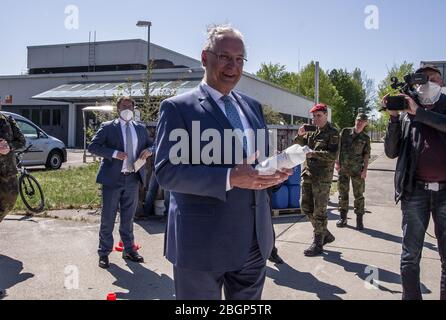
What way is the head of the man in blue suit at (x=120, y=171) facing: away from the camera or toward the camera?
toward the camera

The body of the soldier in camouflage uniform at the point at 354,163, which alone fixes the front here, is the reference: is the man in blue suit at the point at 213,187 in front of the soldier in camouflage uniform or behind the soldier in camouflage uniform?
in front

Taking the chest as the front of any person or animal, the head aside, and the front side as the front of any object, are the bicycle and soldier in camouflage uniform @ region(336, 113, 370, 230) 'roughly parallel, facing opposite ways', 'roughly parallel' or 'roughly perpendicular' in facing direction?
roughly perpendicular

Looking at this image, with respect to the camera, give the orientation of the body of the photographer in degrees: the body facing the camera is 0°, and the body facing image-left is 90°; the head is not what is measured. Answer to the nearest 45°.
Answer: approximately 45°

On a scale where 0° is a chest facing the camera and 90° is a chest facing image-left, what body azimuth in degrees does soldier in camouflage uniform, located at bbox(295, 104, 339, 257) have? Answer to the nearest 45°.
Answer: approximately 45°

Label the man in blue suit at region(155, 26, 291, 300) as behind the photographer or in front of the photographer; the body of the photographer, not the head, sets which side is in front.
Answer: in front

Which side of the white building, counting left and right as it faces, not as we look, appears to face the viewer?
front

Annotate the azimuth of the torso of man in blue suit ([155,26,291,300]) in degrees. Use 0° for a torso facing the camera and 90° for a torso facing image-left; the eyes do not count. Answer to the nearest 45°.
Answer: approximately 315°

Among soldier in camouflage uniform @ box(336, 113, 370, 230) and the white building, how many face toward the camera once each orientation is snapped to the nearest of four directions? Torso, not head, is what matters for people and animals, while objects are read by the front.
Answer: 2
